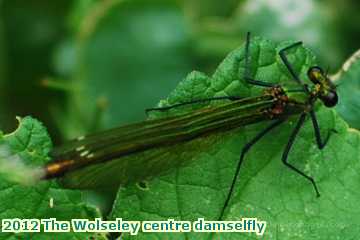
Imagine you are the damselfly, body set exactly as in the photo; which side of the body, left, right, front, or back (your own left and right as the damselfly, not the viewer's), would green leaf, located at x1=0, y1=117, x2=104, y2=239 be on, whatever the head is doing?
back

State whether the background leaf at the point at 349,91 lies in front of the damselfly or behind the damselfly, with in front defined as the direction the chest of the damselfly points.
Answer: in front

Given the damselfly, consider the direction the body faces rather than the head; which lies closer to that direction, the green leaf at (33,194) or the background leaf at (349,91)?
the background leaf

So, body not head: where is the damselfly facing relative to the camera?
to the viewer's right
